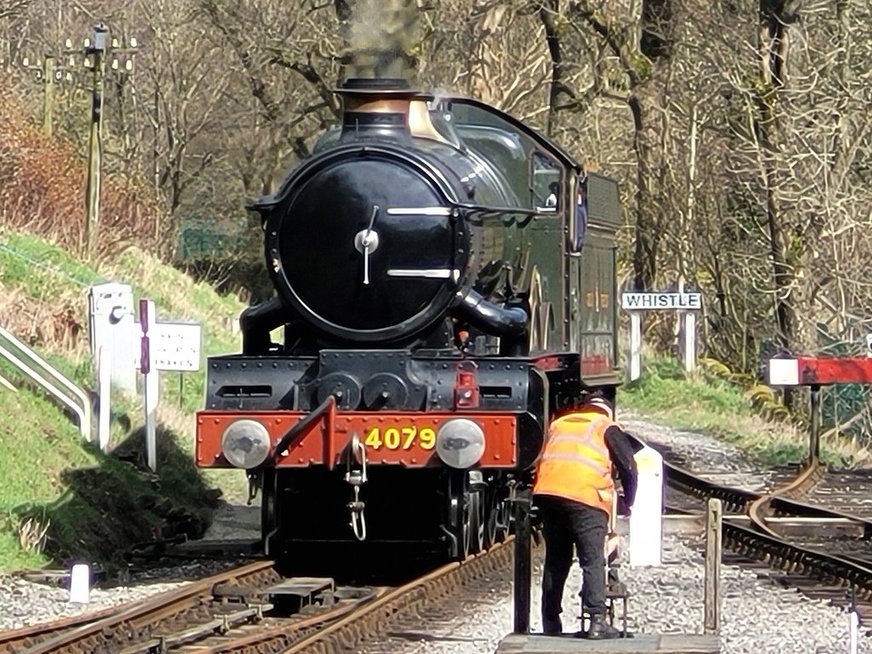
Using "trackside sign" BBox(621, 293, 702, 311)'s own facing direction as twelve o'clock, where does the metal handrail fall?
The metal handrail is roughly at 1 o'clock from the trackside sign.

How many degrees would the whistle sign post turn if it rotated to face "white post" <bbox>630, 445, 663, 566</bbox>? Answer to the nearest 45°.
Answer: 0° — it already faces it

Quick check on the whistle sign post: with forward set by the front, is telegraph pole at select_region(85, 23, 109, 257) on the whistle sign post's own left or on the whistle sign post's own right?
on the whistle sign post's own right

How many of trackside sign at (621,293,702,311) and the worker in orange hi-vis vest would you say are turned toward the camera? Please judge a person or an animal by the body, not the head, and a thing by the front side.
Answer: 1

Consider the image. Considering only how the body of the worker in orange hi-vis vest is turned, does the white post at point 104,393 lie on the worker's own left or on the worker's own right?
on the worker's own left

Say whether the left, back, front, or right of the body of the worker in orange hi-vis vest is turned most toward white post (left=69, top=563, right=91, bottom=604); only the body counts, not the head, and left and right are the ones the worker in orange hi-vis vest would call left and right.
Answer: left

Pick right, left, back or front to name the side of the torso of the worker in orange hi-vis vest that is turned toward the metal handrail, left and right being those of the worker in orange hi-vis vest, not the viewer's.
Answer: left

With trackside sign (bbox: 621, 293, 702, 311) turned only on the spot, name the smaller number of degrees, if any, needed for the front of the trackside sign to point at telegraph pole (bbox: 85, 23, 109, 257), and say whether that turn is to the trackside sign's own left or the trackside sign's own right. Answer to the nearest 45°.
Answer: approximately 90° to the trackside sign's own right

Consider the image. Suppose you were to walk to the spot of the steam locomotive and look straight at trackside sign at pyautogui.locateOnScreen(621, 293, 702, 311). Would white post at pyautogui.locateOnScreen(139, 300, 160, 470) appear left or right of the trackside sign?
left

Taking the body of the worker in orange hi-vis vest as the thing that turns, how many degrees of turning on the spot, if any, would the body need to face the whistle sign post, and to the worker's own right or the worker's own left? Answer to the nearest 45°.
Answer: approximately 45° to the worker's own left

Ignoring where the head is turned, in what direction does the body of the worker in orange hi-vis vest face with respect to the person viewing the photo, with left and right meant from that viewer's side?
facing away from the viewer and to the right of the viewer

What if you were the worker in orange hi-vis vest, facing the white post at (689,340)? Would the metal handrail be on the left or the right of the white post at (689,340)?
left

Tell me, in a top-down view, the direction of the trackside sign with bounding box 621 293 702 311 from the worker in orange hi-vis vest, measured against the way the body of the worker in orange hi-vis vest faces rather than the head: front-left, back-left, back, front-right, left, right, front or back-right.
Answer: front-left

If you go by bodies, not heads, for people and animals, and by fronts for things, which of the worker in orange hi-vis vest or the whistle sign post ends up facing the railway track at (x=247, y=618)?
the whistle sign post

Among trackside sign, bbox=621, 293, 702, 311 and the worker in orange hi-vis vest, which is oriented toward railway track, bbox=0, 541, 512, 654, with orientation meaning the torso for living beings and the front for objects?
the trackside sign

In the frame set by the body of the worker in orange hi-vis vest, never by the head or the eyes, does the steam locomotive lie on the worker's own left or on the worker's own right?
on the worker's own left

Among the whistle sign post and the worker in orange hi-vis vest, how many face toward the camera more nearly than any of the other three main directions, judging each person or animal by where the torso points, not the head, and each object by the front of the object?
1
